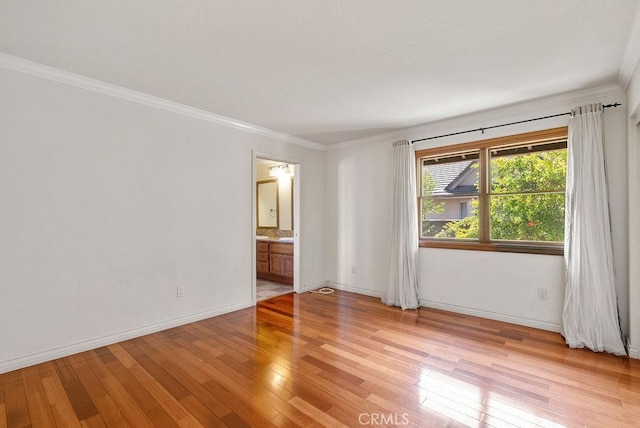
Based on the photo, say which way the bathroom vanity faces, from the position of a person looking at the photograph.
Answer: facing the viewer and to the left of the viewer

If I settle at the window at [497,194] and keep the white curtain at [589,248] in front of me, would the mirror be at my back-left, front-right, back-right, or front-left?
back-right

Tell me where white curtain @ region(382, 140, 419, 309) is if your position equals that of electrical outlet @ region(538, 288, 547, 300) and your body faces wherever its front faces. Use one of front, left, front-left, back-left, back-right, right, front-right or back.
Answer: right

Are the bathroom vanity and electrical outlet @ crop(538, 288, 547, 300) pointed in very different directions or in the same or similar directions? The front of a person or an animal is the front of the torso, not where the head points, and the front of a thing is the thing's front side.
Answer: same or similar directions

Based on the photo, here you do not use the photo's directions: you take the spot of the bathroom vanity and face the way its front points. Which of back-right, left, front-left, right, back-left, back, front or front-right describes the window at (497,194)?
left

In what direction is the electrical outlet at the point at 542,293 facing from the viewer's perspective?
toward the camera

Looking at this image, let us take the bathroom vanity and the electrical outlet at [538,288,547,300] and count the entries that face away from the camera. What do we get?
0

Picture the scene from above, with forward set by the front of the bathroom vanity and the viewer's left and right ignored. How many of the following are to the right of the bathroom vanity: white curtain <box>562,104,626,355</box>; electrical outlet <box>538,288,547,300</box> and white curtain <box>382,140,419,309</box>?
0

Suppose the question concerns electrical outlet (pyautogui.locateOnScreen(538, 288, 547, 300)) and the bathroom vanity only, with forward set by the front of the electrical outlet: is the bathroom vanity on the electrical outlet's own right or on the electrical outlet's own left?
on the electrical outlet's own right

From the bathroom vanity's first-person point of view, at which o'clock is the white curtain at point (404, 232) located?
The white curtain is roughly at 9 o'clock from the bathroom vanity.

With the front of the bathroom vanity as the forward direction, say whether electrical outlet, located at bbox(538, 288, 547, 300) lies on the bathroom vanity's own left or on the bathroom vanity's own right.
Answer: on the bathroom vanity's own left

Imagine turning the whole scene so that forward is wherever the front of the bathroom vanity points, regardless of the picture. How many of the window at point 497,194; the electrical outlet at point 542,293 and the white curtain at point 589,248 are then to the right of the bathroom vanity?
0

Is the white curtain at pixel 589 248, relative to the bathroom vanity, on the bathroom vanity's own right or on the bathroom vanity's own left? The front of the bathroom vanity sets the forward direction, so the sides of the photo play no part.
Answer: on the bathroom vanity's own left

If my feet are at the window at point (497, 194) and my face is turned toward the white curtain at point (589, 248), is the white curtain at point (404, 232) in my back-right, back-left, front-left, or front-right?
back-right
